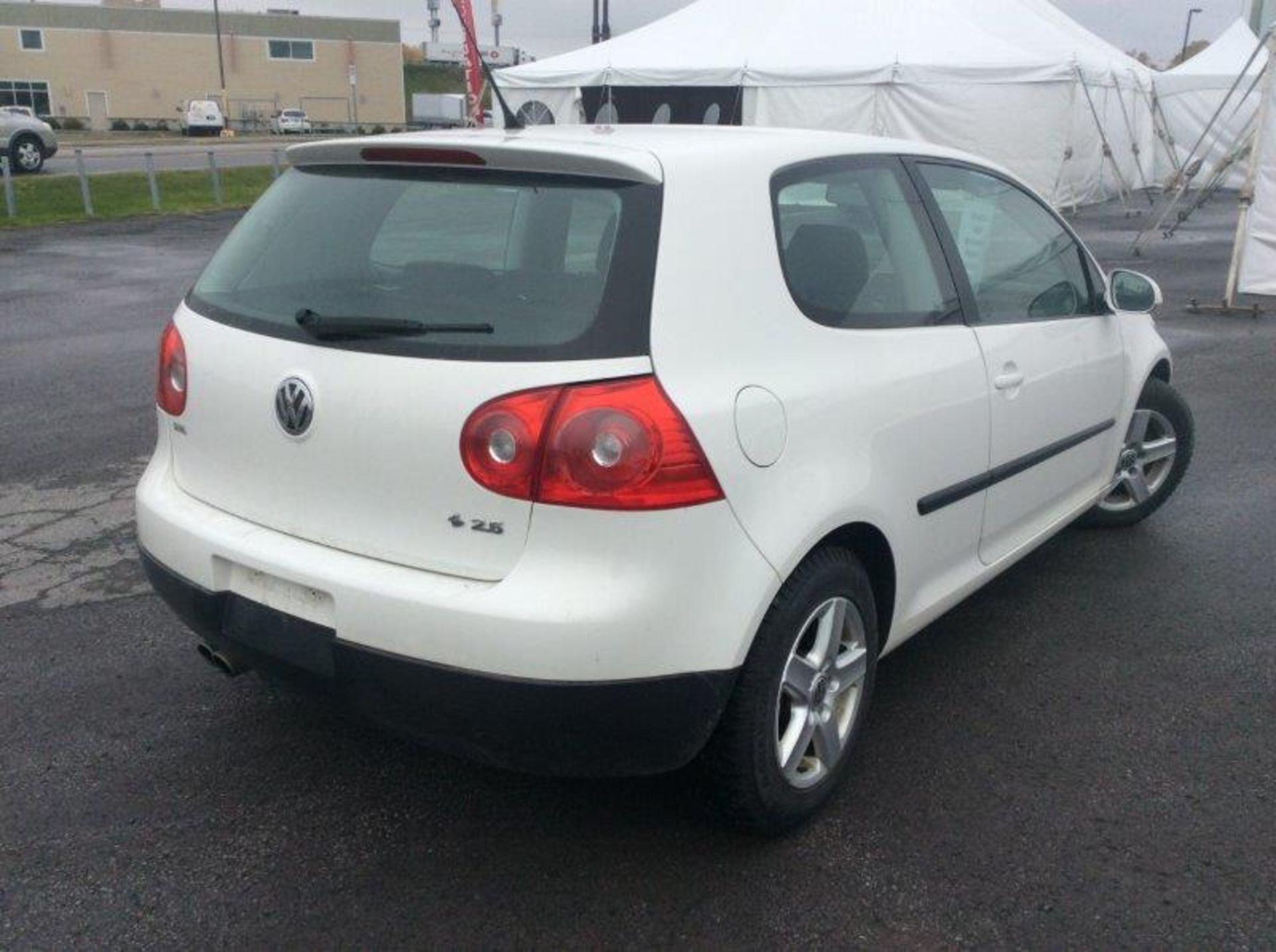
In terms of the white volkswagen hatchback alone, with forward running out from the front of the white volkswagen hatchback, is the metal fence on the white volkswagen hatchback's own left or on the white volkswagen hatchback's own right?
on the white volkswagen hatchback's own left

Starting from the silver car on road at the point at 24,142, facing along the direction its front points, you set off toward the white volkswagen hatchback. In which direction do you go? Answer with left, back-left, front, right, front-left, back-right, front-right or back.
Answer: right

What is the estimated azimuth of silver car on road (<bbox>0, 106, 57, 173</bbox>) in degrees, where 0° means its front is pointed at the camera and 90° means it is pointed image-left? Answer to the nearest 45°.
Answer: approximately 270°

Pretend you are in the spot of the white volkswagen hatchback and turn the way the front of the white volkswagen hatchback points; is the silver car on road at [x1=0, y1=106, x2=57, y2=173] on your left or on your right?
on your left

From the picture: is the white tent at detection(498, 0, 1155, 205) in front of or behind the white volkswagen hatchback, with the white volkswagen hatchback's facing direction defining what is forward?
in front

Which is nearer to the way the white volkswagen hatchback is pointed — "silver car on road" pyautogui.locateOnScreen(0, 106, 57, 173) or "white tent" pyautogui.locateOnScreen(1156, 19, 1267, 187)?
the white tent

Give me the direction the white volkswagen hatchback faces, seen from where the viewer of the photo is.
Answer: facing away from the viewer and to the right of the viewer

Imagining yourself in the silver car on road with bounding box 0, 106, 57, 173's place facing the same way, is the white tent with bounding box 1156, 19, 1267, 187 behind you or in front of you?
in front

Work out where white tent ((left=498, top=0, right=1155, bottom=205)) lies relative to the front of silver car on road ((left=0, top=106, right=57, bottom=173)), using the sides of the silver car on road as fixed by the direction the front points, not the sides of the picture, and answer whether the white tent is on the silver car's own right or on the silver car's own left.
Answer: on the silver car's own right

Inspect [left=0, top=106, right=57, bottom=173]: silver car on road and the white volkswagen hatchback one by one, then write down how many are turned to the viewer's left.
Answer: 0
